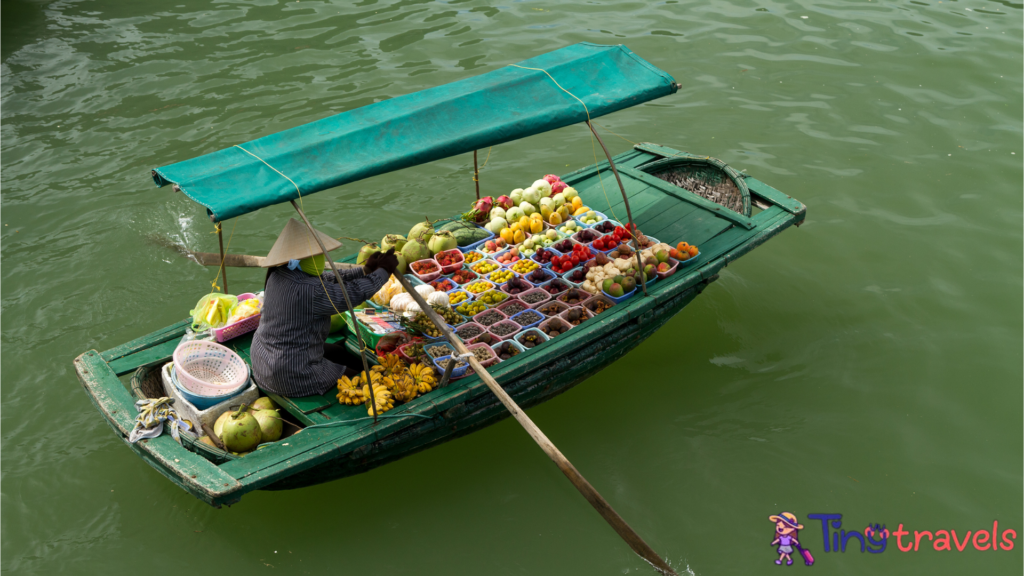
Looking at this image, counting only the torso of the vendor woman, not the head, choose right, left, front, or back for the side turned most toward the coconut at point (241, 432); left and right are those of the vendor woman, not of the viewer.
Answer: back

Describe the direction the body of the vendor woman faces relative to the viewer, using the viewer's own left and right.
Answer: facing away from the viewer and to the right of the viewer

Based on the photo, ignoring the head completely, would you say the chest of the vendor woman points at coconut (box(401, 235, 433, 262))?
yes

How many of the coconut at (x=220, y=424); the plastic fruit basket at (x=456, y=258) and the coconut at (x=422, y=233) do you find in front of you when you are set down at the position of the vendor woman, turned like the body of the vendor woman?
2

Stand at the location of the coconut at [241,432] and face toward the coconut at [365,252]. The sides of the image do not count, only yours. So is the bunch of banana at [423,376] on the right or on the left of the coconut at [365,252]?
right

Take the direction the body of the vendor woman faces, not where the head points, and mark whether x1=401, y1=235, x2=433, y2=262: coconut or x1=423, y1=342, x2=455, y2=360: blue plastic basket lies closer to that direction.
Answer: the coconut

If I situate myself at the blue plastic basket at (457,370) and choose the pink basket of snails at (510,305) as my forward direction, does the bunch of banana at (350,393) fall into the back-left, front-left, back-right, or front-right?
back-left

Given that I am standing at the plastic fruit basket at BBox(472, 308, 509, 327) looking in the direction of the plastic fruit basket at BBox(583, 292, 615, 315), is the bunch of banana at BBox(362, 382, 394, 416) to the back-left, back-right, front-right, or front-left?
back-right

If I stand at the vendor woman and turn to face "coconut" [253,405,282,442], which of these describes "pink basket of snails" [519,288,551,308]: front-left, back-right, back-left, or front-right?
back-left

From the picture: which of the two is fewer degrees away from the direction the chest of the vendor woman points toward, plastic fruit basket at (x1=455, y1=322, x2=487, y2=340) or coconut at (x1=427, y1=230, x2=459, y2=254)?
the coconut

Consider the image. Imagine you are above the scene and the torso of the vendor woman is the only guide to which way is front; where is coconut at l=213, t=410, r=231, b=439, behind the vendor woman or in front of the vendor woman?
behind

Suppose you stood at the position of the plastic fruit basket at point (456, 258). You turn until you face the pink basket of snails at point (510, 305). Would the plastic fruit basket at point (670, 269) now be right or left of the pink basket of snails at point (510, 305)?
left

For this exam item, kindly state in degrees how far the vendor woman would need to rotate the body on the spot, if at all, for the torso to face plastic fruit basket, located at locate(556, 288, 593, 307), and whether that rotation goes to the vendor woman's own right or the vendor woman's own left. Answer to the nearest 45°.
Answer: approximately 45° to the vendor woman's own right
